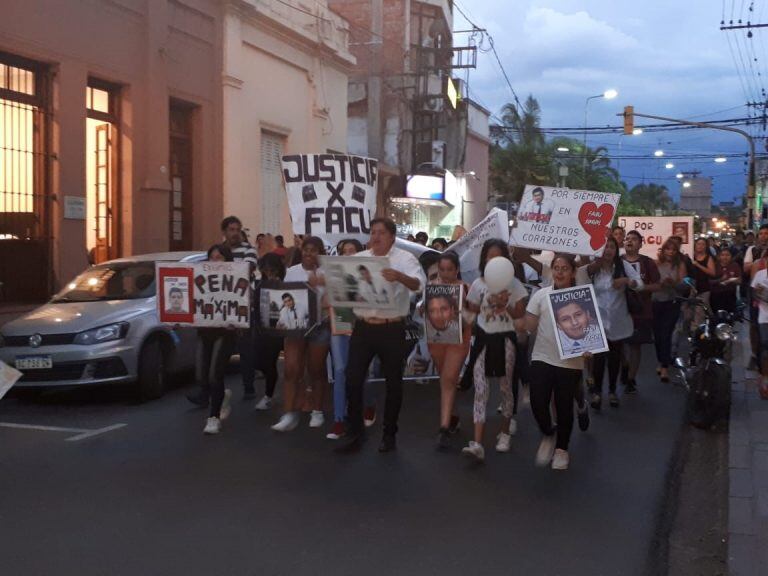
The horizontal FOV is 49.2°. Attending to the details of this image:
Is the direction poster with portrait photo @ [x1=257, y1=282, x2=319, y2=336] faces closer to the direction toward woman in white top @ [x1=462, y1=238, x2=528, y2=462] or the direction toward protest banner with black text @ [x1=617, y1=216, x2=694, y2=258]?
the woman in white top

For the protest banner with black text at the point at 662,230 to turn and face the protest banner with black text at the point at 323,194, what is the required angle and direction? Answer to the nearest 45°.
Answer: approximately 45° to its right

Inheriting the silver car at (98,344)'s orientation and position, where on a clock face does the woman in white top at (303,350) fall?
The woman in white top is roughly at 9 o'clock from the silver car.

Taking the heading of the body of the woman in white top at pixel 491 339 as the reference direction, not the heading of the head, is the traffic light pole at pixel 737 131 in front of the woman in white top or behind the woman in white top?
behind

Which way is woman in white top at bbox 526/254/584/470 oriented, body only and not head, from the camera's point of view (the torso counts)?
toward the camera

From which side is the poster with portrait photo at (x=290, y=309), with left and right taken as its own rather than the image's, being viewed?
front

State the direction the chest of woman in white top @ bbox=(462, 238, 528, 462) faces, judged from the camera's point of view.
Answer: toward the camera
